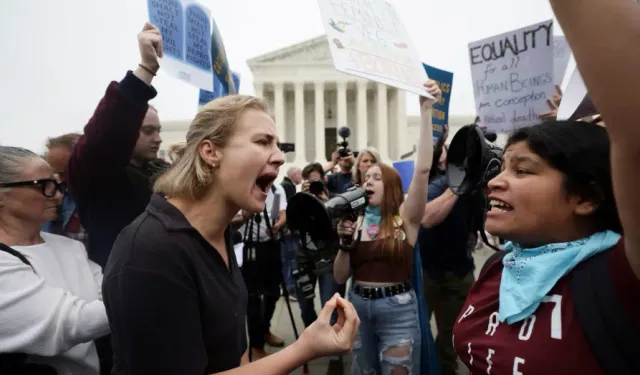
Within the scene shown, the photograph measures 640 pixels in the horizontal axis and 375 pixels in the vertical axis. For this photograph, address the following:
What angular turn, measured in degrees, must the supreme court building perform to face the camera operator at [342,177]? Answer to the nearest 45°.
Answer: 0° — it already faces them

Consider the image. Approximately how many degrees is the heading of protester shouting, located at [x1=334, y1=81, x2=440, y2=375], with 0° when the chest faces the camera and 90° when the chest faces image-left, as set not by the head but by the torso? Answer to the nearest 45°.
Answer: approximately 45°

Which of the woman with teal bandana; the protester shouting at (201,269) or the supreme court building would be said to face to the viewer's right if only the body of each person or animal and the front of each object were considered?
the protester shouting

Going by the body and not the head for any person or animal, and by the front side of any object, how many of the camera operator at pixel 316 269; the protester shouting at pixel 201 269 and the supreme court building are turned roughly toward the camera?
2

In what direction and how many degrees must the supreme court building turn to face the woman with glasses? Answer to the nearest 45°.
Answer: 0° — it already faces them

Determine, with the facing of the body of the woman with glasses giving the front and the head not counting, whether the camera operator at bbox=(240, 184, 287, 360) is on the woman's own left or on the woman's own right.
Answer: on the woman's own left

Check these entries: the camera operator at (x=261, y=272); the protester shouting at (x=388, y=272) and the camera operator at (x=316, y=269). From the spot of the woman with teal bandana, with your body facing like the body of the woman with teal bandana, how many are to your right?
3

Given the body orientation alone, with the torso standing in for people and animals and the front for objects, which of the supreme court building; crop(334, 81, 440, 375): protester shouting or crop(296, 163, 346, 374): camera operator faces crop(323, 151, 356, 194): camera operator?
the supreme court building

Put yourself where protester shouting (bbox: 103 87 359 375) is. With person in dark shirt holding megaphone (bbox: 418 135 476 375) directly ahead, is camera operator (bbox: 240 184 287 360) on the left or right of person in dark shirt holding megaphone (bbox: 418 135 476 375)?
left

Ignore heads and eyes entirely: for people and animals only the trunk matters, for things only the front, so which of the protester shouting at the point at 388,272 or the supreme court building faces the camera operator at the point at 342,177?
the supreme court building

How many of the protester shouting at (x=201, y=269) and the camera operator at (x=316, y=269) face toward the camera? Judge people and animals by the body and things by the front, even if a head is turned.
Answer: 1

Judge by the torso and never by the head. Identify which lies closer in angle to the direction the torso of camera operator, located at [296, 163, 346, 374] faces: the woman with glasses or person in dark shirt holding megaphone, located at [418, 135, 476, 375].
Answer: the woman with glasses

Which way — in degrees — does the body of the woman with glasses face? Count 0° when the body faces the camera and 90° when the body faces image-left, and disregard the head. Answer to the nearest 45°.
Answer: approximately 315°

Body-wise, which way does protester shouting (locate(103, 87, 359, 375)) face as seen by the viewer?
to the viewer's right
